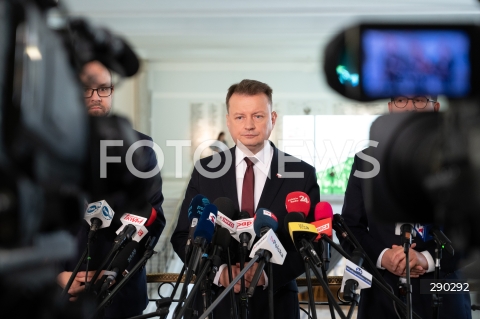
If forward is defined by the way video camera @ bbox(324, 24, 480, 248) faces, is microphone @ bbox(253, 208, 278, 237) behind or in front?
in front

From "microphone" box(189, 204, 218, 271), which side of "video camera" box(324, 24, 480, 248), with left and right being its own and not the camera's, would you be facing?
front

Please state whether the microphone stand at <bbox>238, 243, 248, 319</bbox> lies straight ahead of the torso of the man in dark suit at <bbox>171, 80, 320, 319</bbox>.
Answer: yes

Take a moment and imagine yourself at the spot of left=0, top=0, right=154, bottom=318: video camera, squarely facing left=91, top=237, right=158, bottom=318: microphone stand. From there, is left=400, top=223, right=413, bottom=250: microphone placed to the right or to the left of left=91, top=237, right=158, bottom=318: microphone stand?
right

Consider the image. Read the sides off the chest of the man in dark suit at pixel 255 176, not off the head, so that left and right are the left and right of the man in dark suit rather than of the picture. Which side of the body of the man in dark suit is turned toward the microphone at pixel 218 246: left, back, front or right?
front

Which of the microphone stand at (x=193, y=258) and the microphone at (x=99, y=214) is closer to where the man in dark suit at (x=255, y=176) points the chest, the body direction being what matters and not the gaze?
the microphone stand

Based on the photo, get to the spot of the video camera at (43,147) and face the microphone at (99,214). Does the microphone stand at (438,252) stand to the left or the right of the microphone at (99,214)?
right

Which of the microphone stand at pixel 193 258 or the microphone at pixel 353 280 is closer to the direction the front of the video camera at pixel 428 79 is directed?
the microphone stand

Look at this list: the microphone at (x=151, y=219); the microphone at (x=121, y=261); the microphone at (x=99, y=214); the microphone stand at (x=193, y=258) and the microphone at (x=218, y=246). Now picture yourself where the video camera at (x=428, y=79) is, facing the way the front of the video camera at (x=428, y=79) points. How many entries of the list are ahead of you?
5

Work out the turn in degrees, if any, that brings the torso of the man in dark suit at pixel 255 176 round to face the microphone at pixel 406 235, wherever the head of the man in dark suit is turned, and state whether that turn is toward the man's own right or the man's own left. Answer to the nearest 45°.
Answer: approximately 45° to the man's own left

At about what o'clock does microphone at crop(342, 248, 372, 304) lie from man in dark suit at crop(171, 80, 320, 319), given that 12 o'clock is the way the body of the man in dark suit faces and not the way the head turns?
The microphone is roughly at 11 o'clock from the man in dark suit.

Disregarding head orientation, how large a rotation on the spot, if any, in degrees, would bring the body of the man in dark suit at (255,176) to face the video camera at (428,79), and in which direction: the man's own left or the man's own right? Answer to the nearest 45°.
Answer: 0° — they already face it

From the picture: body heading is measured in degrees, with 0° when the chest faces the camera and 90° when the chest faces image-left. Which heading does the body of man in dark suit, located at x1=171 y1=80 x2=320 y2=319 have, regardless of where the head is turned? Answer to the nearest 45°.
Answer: approximately 0°

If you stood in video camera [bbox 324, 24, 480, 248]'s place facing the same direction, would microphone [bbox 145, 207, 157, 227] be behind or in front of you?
in front

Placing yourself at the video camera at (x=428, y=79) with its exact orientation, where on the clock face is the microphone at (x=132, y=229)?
The microphone is roughly at 12 o'clock from the video camera.

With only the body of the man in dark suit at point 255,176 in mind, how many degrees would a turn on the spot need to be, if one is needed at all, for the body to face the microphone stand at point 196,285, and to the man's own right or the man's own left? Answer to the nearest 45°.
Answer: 0° — they already face it

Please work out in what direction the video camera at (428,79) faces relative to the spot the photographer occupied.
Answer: facing away from the viewer and to the left of the viewer
